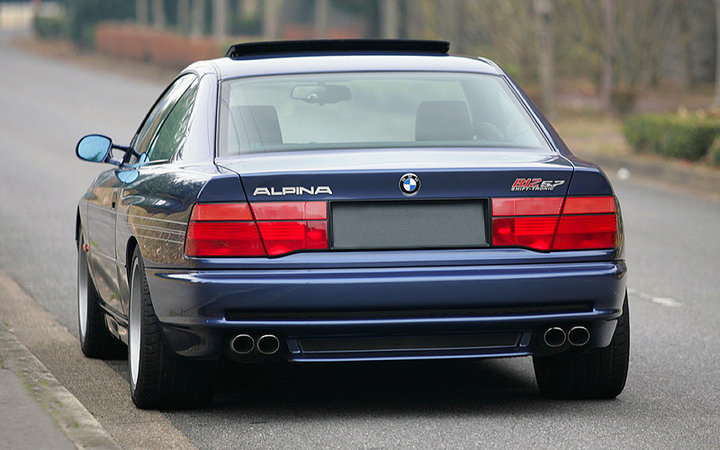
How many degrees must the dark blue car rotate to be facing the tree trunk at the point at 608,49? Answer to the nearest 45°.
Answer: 0° — it already faces it

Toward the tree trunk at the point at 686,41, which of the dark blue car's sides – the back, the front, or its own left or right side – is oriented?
front

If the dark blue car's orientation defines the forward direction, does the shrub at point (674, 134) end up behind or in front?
in front

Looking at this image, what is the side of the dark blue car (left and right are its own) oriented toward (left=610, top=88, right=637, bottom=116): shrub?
front

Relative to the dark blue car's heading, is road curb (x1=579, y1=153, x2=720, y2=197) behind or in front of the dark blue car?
in front

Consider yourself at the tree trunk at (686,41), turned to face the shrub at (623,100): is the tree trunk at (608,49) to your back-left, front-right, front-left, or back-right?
front-right

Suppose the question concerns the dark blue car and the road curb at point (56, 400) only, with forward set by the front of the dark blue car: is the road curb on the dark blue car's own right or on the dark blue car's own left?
on the dark blue car's own left

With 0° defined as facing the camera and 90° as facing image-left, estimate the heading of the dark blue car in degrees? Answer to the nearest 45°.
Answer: approximately 180°
